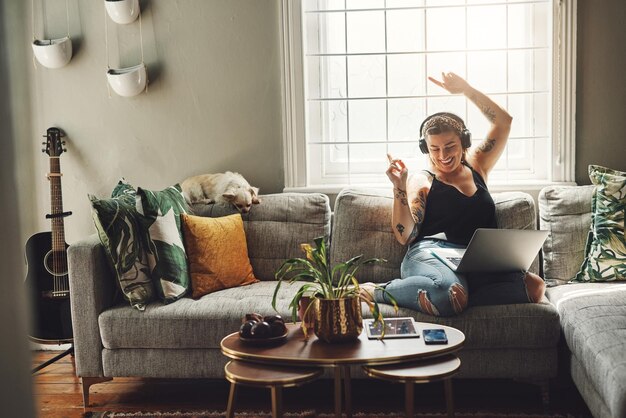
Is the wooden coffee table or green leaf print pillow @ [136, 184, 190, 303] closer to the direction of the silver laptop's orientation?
the green leaf print pillow

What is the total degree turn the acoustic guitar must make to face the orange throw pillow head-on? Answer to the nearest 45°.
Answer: approximately 45° to its left

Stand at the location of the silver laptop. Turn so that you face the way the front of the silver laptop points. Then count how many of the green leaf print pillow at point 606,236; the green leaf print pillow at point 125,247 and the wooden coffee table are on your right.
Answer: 1

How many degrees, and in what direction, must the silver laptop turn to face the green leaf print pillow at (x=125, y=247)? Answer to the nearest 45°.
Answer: approximately 45° to its left

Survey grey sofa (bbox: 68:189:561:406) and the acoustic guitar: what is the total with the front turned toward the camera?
2

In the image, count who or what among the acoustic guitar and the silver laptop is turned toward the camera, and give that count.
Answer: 1

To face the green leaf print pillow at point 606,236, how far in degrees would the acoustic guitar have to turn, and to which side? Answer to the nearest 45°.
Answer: approximately 45° to its left

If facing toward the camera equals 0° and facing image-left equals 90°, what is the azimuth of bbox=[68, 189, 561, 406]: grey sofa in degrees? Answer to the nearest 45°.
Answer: approximately 0°

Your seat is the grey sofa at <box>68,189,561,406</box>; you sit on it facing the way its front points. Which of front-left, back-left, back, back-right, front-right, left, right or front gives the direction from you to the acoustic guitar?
back-right

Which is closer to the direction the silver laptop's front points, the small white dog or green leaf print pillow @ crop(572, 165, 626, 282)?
the small white dog

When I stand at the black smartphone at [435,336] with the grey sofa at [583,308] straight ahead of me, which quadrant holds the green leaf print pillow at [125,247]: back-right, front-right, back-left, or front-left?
back-left

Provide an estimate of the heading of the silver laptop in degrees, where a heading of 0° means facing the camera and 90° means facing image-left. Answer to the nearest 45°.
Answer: approximately 135°
